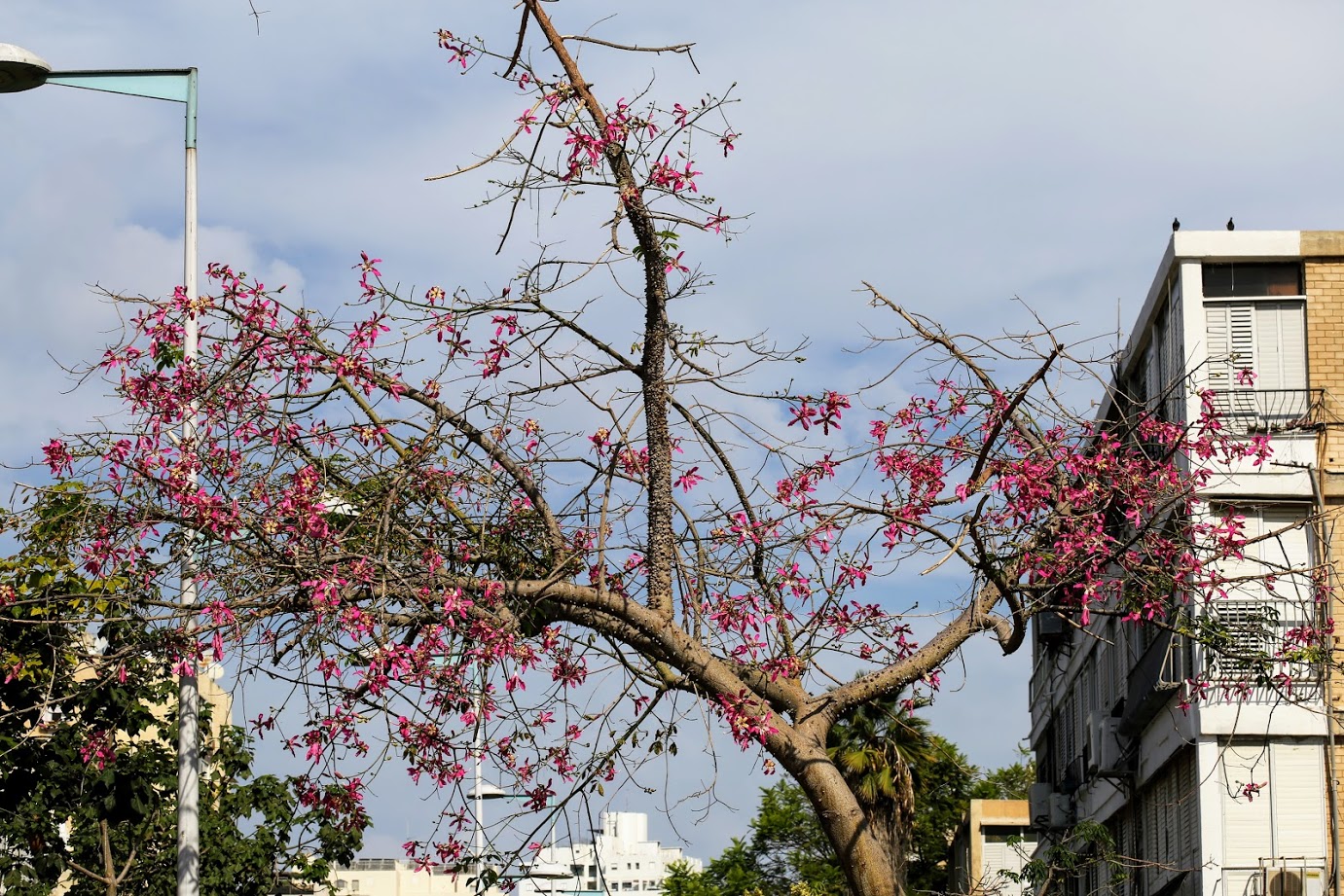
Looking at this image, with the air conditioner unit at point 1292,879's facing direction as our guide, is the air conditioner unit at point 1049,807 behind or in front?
behind

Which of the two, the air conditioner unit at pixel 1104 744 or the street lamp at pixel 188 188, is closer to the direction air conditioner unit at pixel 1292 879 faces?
the street lamp

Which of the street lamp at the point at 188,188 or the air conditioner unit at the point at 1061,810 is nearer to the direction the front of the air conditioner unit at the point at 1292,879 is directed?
the street lamp

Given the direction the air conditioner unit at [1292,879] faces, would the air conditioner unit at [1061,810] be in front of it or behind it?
behind
